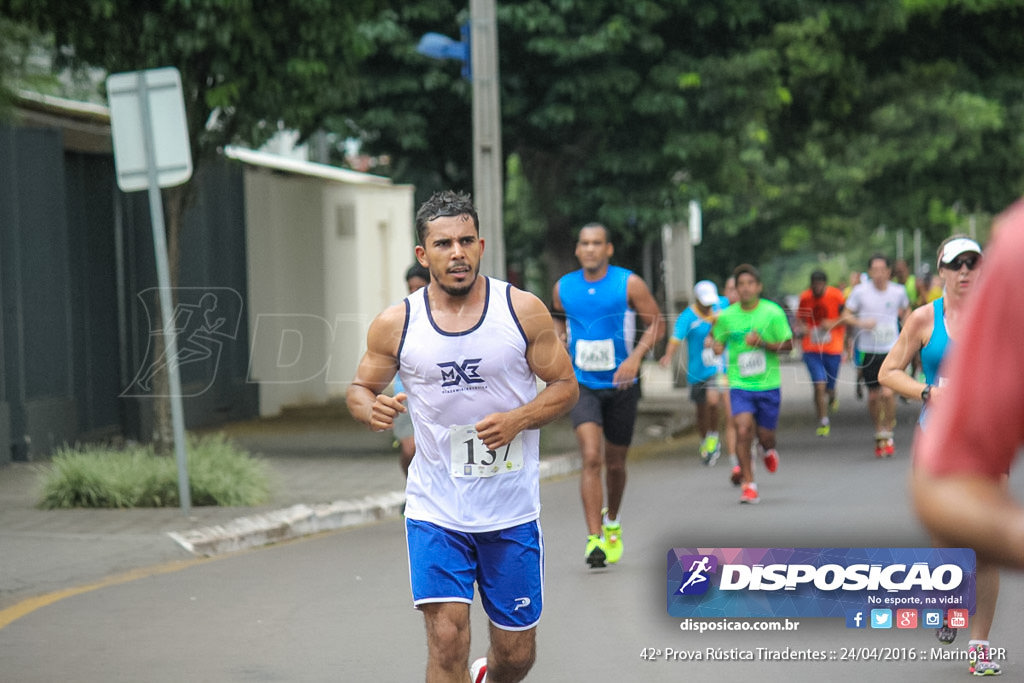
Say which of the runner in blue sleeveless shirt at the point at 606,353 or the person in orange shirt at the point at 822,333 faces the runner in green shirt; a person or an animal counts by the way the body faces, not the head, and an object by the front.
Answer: the person in orange shirt

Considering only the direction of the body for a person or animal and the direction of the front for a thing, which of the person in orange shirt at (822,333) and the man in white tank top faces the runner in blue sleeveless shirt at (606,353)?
the person in orange shirt

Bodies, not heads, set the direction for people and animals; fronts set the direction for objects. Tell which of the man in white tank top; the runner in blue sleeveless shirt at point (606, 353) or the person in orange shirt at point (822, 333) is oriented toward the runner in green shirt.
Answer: the person in orange shirt

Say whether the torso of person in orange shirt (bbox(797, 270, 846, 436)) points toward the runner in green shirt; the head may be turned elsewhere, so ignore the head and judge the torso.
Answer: yes

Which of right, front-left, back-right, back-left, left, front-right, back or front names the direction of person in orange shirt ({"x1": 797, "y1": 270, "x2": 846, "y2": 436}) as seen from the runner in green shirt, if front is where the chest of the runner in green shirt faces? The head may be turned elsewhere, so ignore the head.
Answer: back
